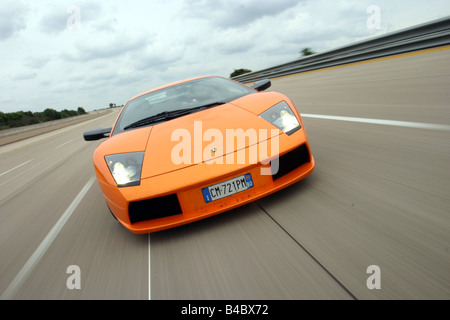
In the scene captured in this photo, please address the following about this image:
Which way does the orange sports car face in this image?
toward the camera

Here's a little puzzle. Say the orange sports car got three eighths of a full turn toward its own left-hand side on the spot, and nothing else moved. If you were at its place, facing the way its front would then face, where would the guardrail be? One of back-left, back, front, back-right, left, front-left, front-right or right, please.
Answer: front
